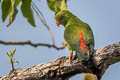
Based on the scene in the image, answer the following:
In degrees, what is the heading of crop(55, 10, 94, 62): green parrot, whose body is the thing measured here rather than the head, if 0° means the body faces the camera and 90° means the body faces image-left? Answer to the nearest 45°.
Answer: approximately 90°
